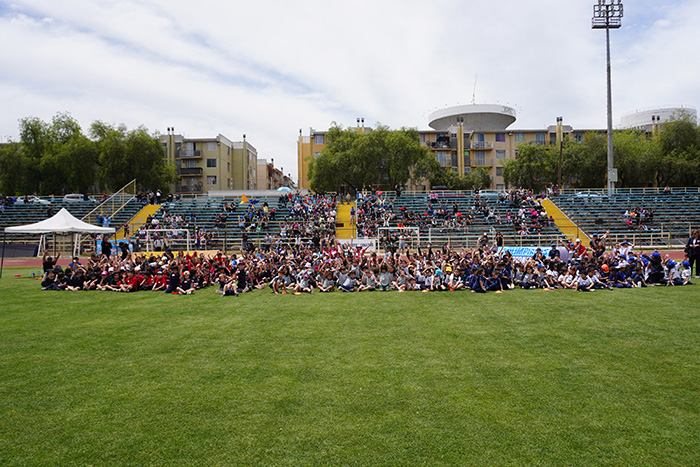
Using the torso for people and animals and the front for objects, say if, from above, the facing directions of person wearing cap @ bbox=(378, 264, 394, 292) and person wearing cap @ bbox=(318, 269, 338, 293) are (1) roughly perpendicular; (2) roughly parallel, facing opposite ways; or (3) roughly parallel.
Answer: roughly parallel

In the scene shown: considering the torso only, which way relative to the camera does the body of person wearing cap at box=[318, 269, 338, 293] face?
toward the camera

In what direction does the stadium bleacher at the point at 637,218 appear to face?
toward the camera

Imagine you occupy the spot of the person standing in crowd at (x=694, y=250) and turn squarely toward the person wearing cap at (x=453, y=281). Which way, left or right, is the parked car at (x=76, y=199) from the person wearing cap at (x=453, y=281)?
right

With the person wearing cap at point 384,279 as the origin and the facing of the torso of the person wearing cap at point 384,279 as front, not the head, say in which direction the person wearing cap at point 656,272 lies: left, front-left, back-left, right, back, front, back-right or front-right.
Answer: left

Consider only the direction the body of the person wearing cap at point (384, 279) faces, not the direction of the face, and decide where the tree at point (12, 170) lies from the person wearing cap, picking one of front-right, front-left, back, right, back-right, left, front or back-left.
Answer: back-right

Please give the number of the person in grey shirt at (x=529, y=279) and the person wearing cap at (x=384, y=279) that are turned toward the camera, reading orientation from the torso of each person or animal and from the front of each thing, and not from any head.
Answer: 2

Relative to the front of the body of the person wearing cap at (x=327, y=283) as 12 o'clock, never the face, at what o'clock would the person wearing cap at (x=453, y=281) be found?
the person wearing cap at (x=453, y=281) is roughly at 9 o'clock from the person wearing cap at (x=327, y=283).

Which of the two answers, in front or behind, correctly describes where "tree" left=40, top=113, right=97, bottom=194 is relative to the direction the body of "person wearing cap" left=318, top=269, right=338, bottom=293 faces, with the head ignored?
behind

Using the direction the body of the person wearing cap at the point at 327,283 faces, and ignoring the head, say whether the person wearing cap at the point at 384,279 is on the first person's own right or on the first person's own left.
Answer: on the first person's own left

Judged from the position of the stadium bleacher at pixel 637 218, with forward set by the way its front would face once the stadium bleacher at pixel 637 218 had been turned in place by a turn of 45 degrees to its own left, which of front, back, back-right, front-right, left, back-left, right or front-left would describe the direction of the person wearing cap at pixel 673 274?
front-right

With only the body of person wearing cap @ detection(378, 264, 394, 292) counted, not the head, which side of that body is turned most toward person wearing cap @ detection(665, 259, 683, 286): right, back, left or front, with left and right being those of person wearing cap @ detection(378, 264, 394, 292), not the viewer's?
left
